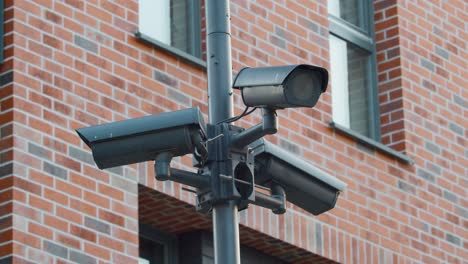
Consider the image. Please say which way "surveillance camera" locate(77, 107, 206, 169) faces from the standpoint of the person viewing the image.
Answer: facing away from the viewer and to the left of the viewer

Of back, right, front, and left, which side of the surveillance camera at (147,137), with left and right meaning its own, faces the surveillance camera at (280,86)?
back

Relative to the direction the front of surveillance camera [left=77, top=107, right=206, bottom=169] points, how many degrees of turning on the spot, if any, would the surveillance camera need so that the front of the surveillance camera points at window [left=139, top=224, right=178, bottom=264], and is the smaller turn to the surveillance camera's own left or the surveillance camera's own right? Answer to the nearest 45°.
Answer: approximately 45° to the surveillance camera's own right

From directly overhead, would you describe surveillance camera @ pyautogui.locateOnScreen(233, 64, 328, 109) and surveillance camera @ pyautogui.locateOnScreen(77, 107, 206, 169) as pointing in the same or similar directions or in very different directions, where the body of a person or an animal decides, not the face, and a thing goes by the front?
very different directions

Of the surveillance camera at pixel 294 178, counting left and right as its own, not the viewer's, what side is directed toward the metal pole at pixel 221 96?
back

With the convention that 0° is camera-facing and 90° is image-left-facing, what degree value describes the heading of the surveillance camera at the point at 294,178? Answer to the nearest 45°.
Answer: approximately 225°

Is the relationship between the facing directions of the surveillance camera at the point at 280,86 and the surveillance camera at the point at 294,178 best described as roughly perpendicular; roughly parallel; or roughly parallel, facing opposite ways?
roughly perpendicular

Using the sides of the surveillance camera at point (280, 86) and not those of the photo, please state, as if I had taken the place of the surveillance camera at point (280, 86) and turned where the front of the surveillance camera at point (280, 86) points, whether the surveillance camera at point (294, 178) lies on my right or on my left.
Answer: on my left
